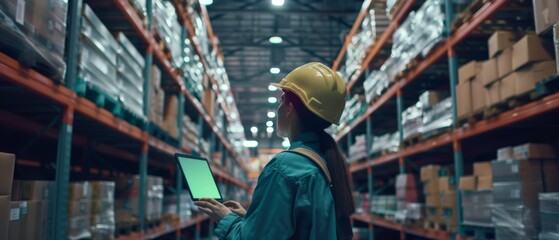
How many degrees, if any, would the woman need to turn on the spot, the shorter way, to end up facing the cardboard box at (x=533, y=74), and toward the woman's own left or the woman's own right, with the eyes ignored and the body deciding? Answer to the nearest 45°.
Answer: approximately 90° to the woman's own right

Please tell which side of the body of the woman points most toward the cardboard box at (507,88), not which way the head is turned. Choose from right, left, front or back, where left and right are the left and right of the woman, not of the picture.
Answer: right

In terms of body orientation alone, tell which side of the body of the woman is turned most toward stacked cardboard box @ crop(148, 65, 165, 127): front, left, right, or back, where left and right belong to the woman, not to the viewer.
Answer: front

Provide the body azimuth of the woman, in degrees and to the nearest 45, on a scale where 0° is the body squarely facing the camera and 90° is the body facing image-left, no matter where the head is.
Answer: approximately 135°

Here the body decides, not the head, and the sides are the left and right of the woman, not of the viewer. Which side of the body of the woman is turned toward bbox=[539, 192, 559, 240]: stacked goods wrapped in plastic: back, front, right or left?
right

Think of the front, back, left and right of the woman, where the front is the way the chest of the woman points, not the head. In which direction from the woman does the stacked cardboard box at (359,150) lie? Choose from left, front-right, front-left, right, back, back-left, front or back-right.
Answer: front-right

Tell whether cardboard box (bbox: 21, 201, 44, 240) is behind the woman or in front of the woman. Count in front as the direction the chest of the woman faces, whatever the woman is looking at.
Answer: in front

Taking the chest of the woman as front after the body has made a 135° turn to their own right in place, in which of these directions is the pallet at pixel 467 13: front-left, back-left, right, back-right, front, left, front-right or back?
front-left

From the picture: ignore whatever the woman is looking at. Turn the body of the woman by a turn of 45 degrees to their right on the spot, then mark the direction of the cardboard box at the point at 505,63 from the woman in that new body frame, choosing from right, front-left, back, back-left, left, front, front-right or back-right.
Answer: front-right

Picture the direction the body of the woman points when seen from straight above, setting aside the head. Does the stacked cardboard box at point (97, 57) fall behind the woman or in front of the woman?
in front

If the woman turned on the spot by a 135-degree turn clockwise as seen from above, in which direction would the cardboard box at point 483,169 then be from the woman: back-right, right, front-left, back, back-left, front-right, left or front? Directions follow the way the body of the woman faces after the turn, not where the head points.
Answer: front-left

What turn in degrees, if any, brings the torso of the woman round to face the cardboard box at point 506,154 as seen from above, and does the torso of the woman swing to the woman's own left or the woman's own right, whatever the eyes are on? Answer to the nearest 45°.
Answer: approximately 90° to the woman's own right
